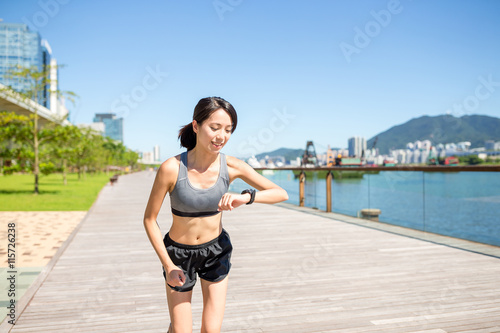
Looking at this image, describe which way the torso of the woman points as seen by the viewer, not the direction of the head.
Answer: toward the camera

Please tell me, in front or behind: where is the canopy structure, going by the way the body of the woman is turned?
behind

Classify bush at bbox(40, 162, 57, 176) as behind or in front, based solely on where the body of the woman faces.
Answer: behind

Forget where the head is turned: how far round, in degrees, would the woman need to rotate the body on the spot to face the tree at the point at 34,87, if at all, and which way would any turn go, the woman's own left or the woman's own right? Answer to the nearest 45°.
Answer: approximately 135° to the woman's own right

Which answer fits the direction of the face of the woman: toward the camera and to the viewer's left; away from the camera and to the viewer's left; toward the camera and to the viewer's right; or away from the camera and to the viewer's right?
toward the camera and to the viewer's right
